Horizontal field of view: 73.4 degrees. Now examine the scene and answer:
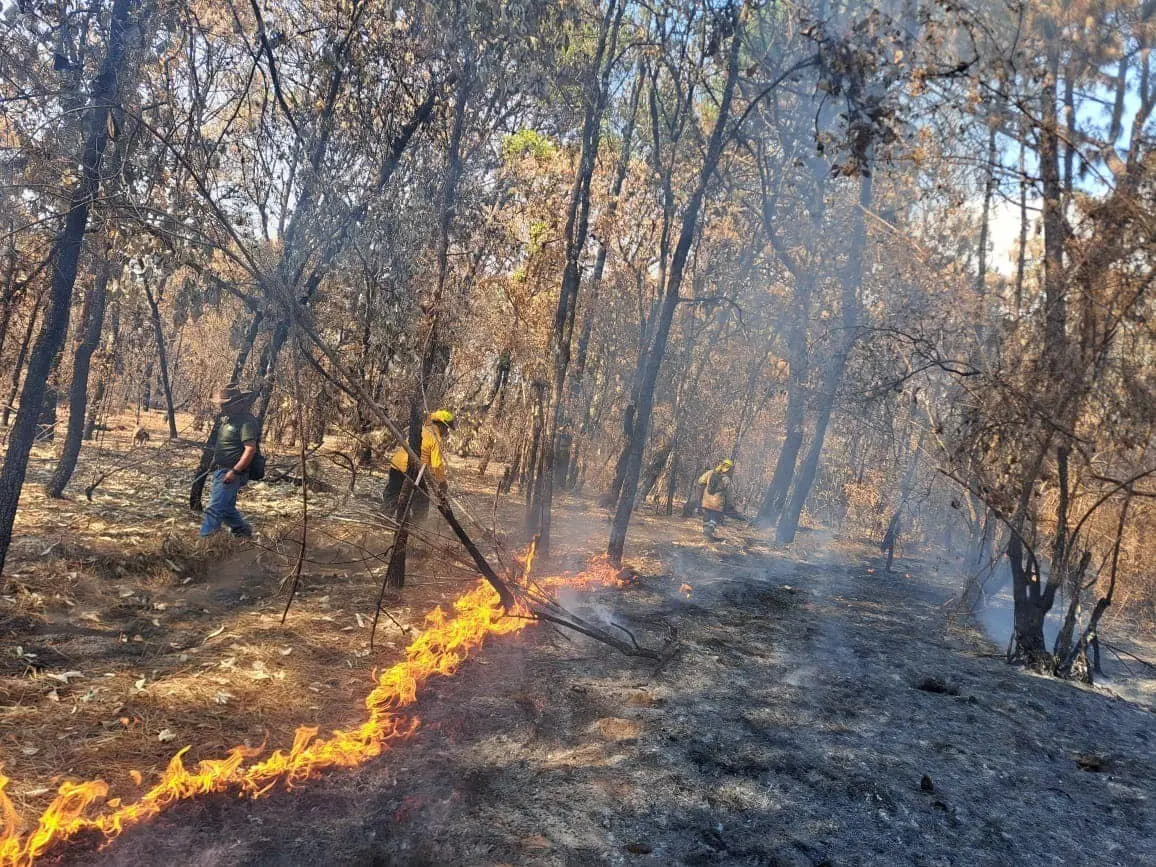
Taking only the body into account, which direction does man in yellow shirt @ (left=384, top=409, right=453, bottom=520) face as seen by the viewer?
to the viewer's right

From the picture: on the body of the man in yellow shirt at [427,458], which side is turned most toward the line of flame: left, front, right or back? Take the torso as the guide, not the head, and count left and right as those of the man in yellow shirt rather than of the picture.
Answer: right

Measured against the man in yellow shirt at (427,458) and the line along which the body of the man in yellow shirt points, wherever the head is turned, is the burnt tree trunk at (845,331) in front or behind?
in front

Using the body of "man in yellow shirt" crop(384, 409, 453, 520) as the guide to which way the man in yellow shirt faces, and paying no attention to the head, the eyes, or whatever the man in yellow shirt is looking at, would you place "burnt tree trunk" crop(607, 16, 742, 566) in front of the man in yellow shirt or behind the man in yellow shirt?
in front

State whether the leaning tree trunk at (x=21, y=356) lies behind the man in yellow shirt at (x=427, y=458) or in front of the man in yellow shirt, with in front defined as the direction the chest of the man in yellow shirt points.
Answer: behind

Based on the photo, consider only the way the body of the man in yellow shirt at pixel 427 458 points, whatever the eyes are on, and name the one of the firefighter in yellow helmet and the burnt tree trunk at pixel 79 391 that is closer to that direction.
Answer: the firefighter in yellow helmet

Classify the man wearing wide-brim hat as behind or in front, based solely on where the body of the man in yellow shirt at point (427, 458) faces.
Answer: behind

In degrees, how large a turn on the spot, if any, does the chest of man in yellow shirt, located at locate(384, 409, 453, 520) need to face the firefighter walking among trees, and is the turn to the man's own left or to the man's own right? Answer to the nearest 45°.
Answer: approximately 45° to the man's own left

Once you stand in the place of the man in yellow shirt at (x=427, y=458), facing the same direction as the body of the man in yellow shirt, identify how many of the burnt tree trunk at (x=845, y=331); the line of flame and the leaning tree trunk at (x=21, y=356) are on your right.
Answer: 1
